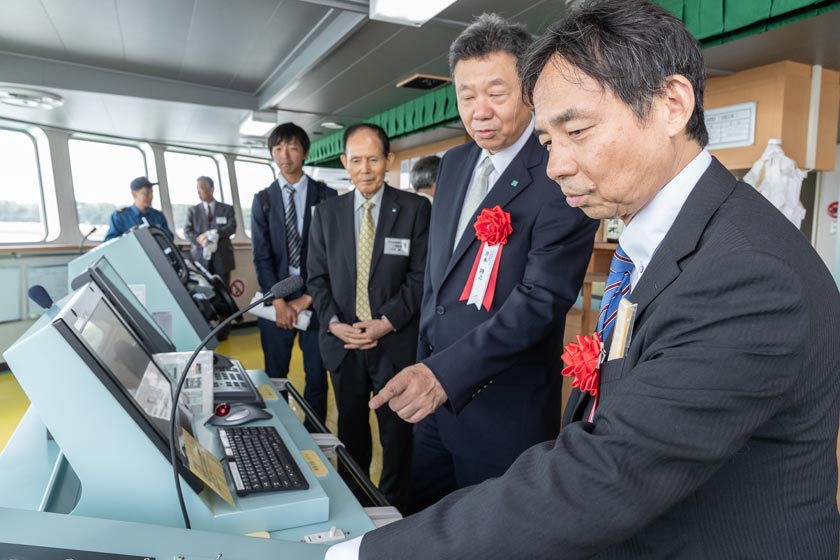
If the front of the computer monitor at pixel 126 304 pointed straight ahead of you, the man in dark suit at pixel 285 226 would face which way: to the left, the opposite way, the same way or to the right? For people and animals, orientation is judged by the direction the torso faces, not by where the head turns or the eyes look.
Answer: to the right

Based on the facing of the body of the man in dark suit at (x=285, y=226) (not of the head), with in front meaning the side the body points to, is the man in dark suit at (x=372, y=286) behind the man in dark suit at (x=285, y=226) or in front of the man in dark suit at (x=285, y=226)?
in front

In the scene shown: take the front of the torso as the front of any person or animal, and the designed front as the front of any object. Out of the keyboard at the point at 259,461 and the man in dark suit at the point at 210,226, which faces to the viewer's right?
the keyboard

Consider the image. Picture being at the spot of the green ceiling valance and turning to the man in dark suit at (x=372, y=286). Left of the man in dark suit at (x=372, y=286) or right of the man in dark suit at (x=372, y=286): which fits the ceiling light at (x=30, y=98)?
right

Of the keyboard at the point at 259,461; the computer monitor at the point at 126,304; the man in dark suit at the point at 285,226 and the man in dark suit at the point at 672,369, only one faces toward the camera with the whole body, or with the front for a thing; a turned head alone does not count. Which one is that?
the man in dark suit at the point at 285,226

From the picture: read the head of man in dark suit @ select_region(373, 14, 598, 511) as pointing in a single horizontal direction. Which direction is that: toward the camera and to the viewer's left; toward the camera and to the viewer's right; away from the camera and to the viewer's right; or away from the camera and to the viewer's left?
toward the camera and to the viewer's left

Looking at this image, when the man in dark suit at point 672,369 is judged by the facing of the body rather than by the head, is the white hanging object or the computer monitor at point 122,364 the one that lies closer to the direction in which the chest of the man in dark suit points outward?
the computer monitor

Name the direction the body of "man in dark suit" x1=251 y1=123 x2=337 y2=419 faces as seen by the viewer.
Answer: toward the camera

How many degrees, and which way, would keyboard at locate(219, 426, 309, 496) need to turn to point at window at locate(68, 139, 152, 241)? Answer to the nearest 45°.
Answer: approximately 90° to its left

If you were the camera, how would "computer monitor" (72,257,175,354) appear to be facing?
facing to the right of the viewer

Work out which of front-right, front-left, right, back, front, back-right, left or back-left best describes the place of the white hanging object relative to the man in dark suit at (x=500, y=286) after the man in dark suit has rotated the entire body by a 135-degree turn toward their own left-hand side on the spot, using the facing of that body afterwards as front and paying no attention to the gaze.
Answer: front-left

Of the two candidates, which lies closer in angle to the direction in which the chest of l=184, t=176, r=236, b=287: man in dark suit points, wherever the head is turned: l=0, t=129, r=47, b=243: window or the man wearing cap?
the man wearing cap

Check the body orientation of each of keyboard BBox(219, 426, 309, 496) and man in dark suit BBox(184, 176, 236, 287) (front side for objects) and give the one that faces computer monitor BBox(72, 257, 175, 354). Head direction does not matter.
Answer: the man in dark suit

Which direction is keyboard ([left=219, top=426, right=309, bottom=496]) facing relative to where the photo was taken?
to the viewer's right

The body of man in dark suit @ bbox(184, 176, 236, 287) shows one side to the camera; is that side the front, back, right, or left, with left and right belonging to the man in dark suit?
front
